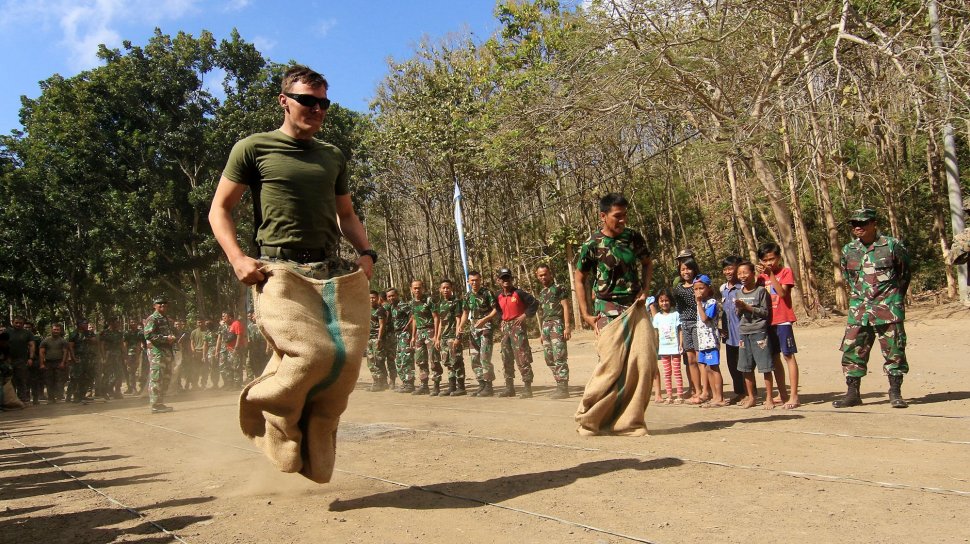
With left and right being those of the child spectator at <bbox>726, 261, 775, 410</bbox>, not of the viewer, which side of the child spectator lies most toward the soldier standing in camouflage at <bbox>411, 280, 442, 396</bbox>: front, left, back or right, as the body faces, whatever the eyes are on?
right

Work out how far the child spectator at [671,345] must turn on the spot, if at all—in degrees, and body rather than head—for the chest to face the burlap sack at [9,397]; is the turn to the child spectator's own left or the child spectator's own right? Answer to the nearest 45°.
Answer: approximately 90° to the child spectator's own right

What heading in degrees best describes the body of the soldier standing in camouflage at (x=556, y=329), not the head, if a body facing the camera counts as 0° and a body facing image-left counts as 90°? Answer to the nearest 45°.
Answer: approximately 45°

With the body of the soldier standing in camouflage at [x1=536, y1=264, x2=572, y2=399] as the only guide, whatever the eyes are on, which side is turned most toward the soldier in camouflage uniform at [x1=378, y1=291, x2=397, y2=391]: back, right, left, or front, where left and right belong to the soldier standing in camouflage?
right

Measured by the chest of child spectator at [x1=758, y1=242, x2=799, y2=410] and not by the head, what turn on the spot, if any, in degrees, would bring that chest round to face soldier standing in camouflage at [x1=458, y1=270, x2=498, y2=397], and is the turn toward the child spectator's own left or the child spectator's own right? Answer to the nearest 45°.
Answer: approximately 90° to the child spectator's own right

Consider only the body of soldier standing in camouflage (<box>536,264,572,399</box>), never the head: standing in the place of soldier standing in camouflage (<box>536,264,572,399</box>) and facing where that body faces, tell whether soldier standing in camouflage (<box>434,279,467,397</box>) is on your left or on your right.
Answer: on your right

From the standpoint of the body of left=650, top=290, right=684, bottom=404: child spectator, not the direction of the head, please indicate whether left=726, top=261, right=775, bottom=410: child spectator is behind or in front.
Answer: in front

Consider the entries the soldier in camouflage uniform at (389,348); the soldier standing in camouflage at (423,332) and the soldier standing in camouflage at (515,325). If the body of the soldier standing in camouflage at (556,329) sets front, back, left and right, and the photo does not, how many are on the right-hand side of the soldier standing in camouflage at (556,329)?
3

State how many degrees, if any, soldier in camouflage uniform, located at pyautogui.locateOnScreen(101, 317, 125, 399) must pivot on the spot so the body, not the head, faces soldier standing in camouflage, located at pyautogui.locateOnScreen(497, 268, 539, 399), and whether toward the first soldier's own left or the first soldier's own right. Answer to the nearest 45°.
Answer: approximately 45° to the first soldier's own left

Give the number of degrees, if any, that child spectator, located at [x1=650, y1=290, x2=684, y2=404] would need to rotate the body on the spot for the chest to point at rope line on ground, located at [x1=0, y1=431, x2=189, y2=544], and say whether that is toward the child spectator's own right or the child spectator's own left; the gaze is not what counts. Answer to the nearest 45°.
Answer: approximately 45° to the child spectator's own right

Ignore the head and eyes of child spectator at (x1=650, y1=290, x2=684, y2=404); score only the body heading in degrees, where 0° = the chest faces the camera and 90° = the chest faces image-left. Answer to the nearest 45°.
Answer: approximately 0°
